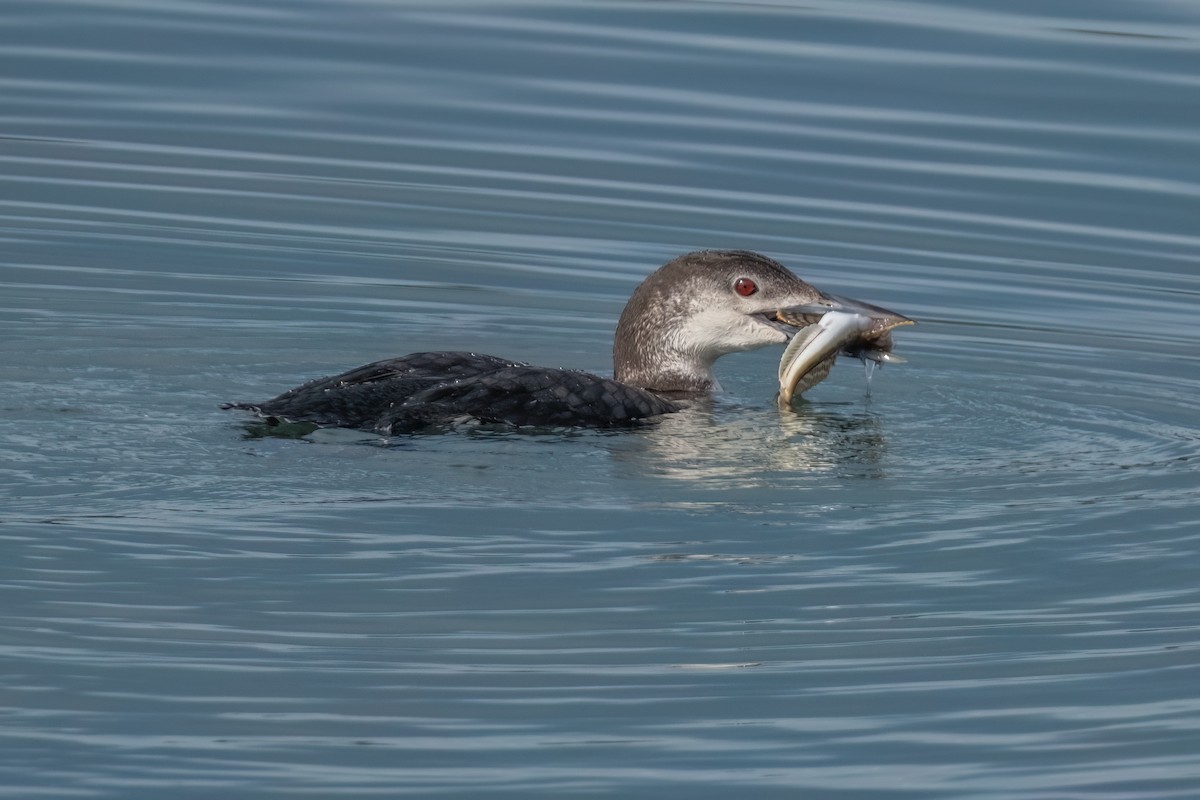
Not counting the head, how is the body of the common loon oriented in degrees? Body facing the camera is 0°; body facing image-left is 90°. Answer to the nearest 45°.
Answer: approximately 270°
